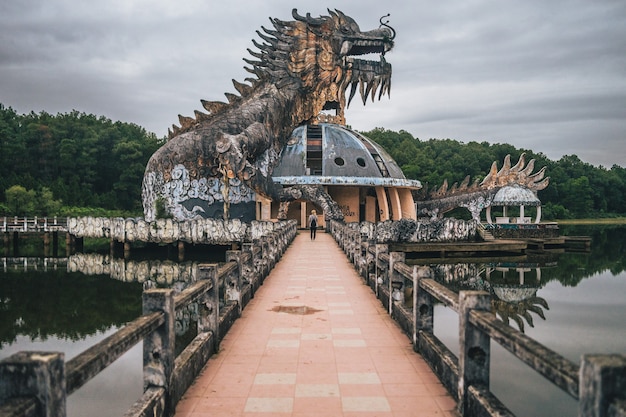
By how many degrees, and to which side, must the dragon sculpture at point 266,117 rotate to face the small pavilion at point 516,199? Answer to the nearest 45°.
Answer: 0° — it already faces it

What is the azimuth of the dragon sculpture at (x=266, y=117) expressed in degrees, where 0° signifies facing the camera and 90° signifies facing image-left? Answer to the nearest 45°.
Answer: approximately 270°

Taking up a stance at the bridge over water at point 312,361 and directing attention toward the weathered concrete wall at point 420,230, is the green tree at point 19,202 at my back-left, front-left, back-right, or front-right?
front-left

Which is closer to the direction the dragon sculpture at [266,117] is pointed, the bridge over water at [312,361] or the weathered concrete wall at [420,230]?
the weathered concrete wall

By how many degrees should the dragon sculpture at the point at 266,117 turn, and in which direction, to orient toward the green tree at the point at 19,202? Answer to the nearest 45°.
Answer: approximately 135° to its left

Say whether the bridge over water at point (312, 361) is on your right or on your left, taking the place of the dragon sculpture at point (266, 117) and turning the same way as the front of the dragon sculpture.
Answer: on your right

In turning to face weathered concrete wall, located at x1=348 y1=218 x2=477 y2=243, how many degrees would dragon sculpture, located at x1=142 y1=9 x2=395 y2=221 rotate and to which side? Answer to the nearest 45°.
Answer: approximately 45° to its right

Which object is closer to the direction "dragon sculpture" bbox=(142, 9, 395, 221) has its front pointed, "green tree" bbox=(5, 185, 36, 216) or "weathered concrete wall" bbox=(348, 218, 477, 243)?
the weathered concrete wall

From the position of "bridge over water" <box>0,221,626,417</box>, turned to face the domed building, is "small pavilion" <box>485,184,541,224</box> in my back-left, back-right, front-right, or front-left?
front-right

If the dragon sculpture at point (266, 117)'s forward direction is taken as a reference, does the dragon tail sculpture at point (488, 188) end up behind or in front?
in front

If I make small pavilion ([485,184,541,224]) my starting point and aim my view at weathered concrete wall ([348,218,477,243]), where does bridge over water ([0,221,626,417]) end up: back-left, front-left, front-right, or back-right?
front-left
